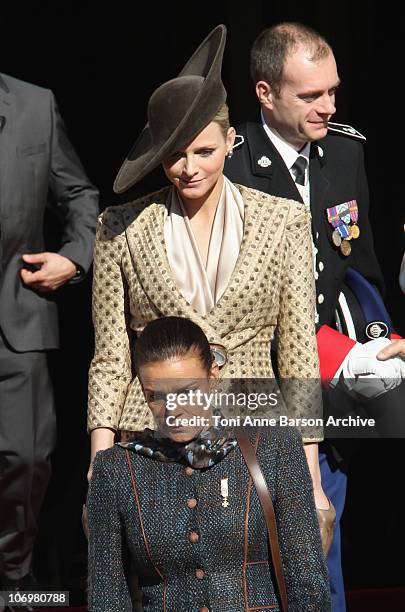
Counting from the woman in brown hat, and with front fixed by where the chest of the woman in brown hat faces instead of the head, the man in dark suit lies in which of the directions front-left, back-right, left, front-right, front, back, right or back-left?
back-right

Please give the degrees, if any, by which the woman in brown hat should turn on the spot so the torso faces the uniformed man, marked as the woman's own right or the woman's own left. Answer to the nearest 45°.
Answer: approximately 135° to the woman's own left

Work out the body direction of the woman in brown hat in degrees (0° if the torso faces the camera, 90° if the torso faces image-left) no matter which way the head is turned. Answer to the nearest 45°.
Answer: approximately 0°
